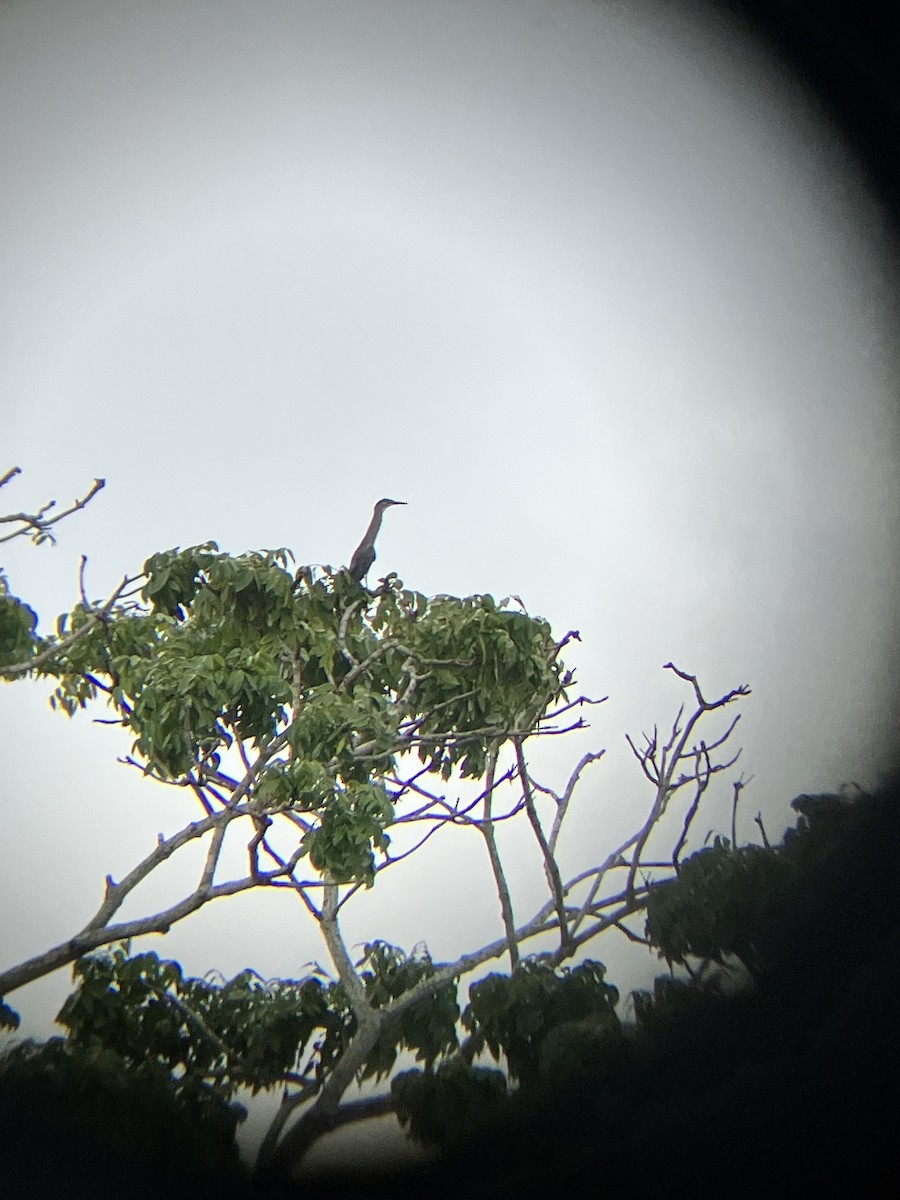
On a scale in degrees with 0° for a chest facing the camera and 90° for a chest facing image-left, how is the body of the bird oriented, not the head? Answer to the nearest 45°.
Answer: approximately 270°
